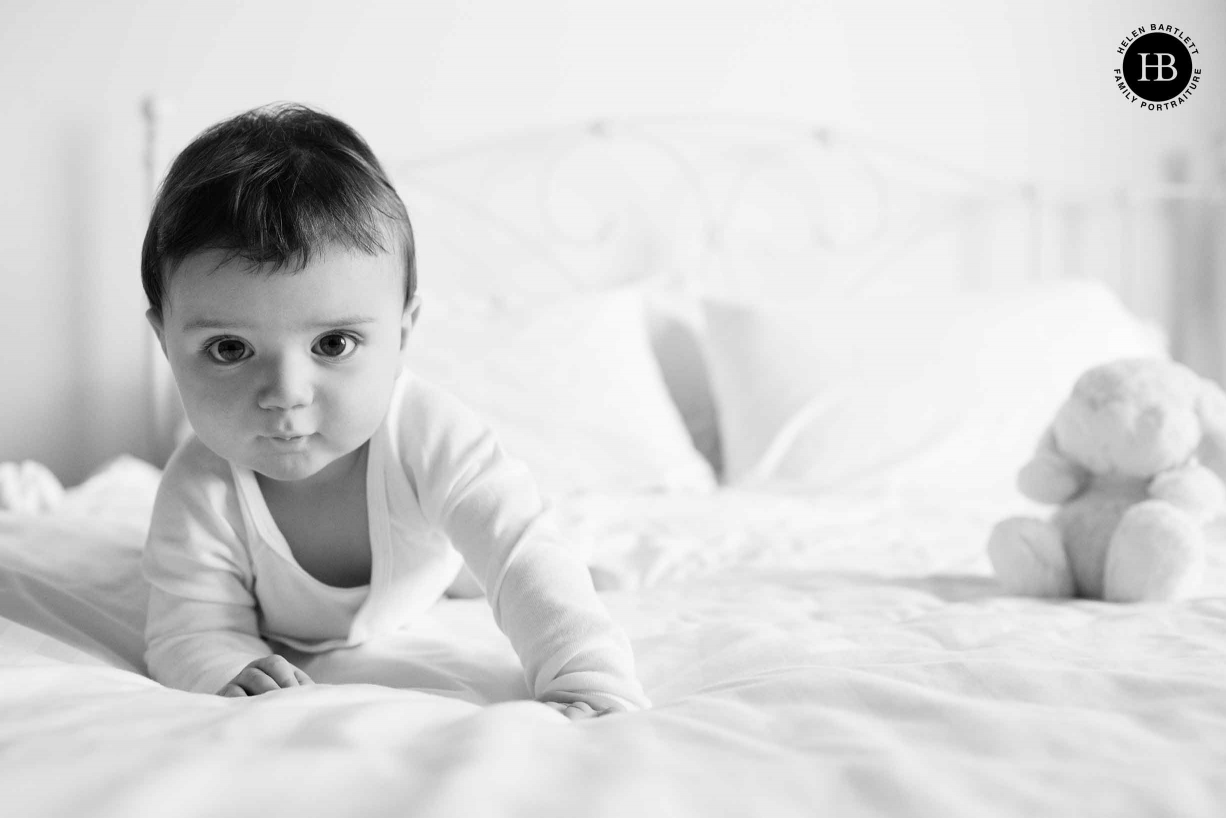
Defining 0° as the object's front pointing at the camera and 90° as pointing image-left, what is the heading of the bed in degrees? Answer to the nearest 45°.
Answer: approximately 0°
